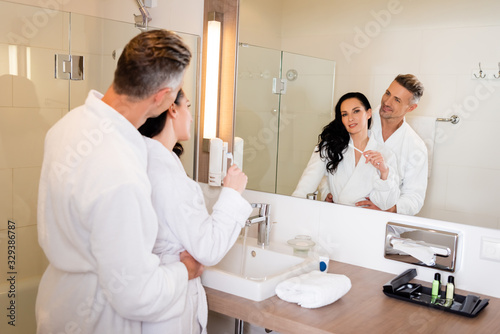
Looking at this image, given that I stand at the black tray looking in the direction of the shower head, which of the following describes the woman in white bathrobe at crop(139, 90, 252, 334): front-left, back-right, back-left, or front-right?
front-left

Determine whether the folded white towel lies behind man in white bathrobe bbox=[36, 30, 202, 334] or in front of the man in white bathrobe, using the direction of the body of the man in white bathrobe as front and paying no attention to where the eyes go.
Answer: in front

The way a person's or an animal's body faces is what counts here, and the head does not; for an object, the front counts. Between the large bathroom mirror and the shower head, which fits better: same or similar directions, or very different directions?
same or similar directions

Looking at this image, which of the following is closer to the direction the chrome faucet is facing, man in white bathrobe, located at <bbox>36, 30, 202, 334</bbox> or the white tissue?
the man in white bathrobe

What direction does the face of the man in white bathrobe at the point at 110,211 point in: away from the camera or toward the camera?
away from the camera

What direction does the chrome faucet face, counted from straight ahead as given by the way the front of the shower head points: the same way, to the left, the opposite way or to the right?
the same way

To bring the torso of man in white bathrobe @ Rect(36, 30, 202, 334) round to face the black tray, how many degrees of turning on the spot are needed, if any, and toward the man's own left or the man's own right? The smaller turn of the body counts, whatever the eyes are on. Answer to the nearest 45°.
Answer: approximately 45° to the man's own right

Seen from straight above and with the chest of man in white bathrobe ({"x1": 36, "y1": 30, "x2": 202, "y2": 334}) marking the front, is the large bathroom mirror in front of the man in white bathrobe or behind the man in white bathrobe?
in front

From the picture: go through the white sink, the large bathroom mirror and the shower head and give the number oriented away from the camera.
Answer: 0

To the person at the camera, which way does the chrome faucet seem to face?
facing the viewer and to the left of the viewer

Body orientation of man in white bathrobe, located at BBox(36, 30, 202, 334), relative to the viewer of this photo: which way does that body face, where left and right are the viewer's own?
facing away from the viewer and to the right of the viewer

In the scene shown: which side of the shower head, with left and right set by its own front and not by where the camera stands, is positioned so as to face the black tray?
left
